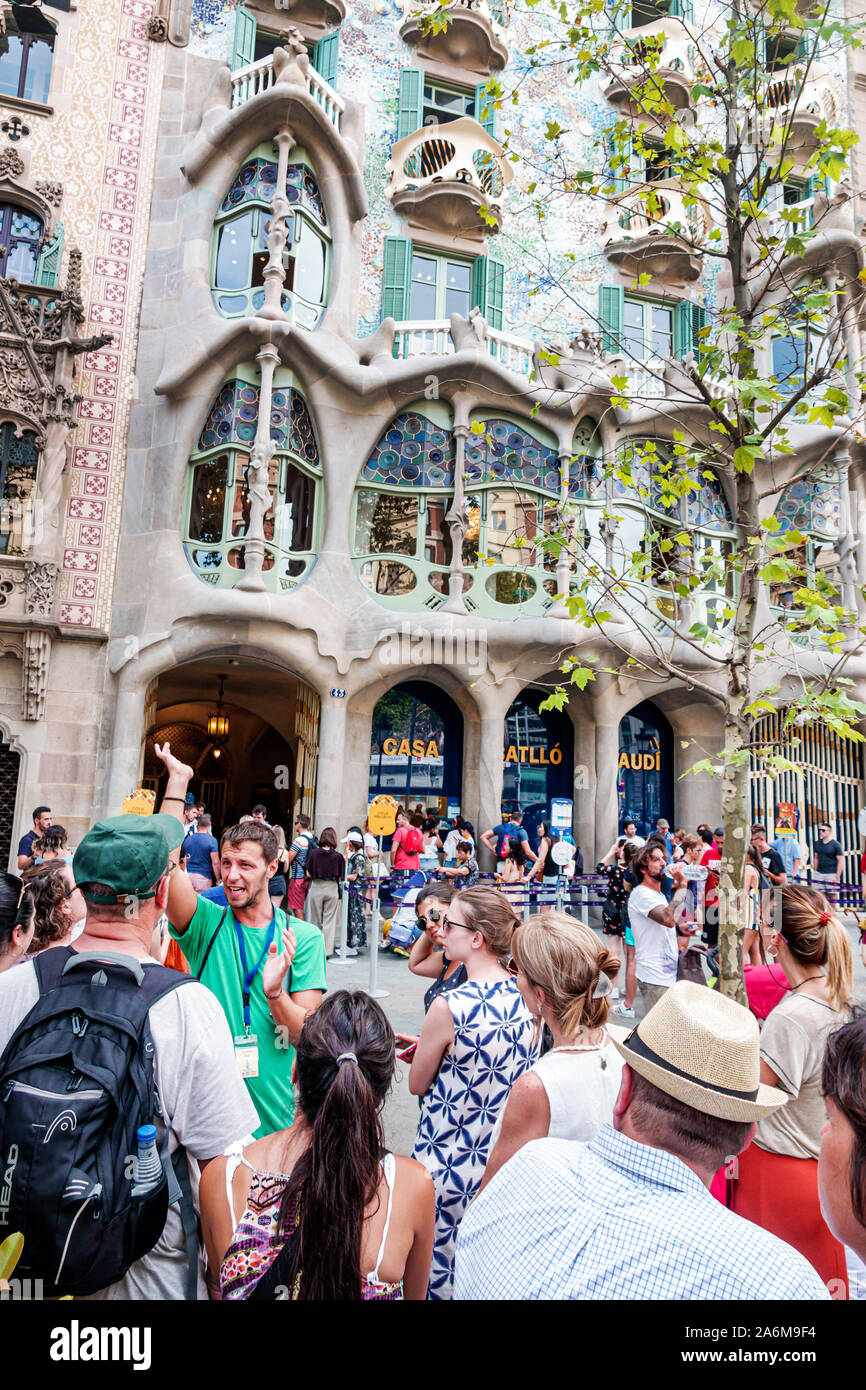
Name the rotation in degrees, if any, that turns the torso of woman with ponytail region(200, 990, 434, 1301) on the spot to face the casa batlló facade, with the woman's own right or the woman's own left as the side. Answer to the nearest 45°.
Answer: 0° — they already face it

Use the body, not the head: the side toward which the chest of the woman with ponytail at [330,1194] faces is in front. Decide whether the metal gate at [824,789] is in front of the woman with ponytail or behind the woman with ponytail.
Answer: in front

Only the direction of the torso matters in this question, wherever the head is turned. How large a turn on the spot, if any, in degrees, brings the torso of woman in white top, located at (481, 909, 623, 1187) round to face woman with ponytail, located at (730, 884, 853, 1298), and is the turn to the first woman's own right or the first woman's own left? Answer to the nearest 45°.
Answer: approximately 90° to the first woman's own right

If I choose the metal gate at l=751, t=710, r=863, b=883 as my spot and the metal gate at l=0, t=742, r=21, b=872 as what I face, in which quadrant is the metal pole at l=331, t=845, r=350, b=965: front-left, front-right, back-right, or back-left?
front-left

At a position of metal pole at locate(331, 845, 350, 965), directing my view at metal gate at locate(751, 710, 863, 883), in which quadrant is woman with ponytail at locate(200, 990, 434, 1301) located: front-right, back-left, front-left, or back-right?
back-right

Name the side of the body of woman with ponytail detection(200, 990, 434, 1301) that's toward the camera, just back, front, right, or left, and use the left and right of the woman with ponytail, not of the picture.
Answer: back

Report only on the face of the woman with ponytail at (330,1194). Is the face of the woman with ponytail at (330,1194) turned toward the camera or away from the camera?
away from the camera

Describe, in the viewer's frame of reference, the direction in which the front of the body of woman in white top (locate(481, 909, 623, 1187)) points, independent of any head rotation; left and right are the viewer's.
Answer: facing away from the viewer and to the left of the viewer

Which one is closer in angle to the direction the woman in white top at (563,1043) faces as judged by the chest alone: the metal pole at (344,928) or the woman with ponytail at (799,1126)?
the metal pole

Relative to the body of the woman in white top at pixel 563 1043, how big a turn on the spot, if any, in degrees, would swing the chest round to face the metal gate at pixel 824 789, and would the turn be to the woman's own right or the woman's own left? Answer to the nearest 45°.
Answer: approximately 45° to the woman's own right

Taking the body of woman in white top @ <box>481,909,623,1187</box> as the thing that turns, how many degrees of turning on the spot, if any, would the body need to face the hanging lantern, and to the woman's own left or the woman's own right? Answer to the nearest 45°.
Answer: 0° — they already face it

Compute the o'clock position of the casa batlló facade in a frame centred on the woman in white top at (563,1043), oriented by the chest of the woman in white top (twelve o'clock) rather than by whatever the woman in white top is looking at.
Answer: The casa batlló facade is roughly at 1 o'clock from the woman in white top.

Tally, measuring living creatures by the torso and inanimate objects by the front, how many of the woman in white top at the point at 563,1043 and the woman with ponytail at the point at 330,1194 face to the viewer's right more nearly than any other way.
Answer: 0

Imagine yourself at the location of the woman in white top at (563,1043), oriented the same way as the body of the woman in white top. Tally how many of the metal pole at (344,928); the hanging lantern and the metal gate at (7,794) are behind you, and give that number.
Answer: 0

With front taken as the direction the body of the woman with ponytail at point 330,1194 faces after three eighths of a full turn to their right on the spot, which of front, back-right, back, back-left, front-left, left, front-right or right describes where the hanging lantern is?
back-left

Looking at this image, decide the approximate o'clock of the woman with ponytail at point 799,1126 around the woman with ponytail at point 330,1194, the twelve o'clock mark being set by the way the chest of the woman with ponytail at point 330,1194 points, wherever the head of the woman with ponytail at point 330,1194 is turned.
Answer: the woman with ponytail at point 799,1126 is roughly at 2 o'clock from the woman with ponytail at point 330,1194.

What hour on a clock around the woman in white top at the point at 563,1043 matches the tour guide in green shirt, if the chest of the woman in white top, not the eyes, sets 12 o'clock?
The tour guide in green shirt is roughly at 11 o'clock from the woman in white top.

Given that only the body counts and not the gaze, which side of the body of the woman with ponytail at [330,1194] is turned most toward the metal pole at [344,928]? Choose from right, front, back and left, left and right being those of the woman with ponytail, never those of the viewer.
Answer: front

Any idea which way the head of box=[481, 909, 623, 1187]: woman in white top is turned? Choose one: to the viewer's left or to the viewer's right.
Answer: to the viewer's left

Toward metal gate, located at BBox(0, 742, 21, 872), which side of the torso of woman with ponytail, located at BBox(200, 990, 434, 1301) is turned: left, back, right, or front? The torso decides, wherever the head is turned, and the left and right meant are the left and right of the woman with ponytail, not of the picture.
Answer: front

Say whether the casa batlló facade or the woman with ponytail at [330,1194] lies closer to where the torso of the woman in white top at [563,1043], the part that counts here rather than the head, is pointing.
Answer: the casa batlló facade

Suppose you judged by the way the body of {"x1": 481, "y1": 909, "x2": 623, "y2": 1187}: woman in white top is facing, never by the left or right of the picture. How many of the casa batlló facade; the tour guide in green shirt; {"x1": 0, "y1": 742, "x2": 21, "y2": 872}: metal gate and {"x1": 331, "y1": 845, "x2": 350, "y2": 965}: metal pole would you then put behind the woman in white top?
0
